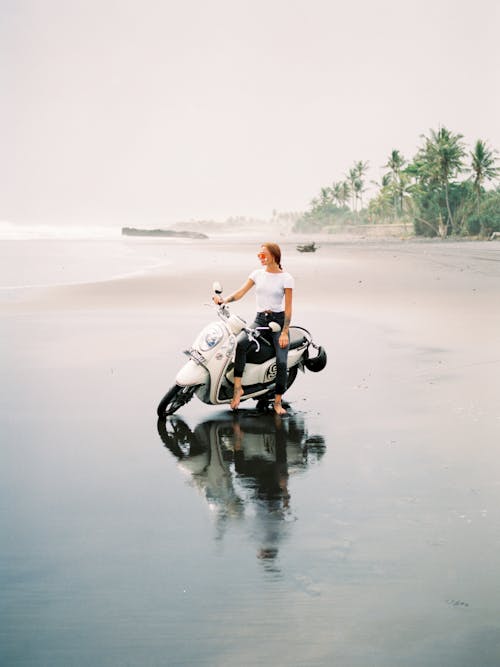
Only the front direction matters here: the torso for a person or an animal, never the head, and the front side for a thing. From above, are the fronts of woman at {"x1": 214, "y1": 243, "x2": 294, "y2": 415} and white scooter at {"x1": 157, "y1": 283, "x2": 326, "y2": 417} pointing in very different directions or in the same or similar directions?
same or similar directions

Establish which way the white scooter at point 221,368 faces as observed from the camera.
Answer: facing the viewer and to the left of the viewer

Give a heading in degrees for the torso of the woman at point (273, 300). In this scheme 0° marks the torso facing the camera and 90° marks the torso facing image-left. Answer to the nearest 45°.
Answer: approximately 45°
